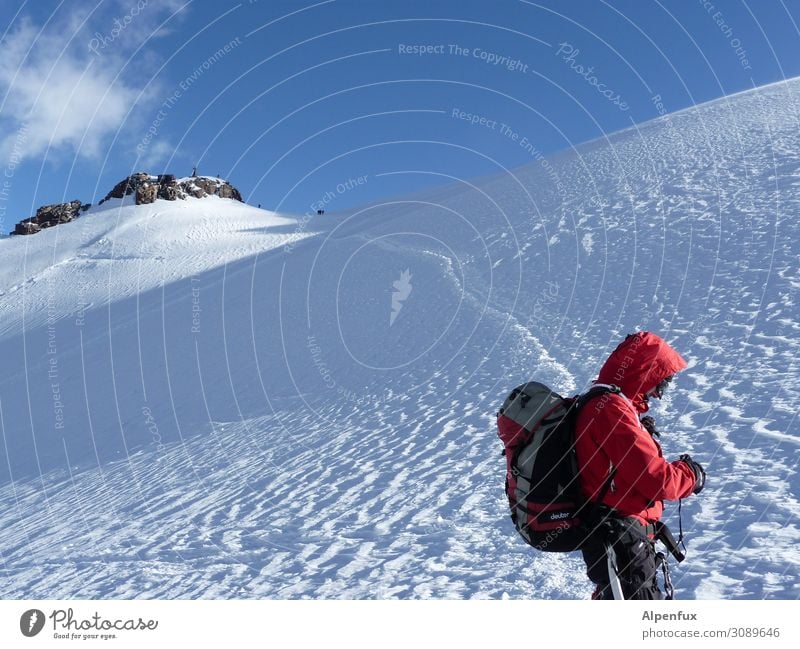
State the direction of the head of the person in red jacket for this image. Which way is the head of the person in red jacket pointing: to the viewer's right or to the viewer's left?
to the viewer's right

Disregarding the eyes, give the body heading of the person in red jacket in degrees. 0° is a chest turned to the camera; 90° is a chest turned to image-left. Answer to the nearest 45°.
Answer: approximately 270°
